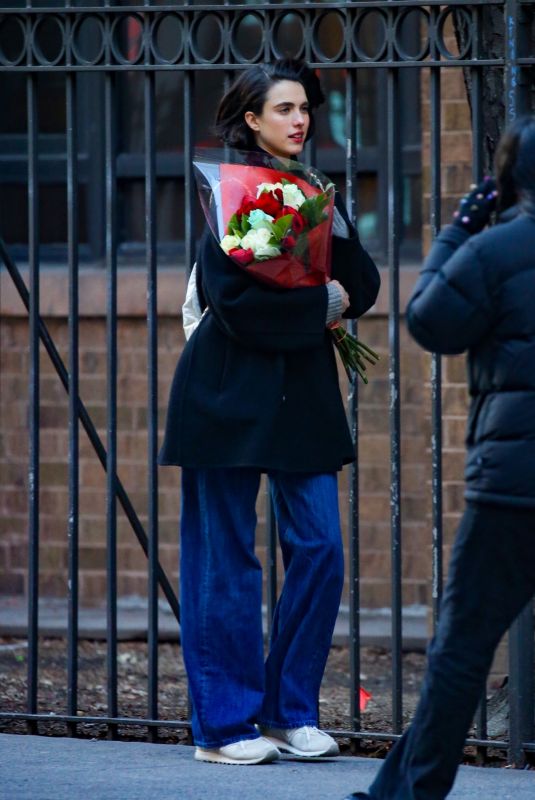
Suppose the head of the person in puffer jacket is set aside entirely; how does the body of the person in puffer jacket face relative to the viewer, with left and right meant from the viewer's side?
facing away from the viewer and to the left of the viewer

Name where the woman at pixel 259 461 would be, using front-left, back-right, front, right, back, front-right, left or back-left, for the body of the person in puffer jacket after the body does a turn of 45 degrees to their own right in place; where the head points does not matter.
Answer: front-left

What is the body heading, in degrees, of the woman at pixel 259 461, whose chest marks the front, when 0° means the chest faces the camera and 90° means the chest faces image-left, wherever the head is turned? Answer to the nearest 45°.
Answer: approximately 315°

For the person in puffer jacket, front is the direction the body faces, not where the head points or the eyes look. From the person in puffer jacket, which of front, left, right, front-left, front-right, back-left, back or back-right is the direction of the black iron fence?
front
